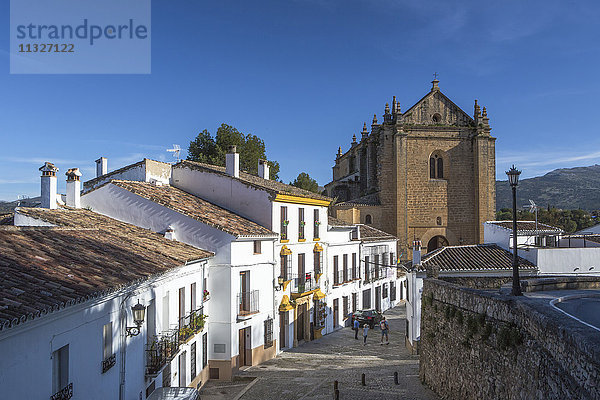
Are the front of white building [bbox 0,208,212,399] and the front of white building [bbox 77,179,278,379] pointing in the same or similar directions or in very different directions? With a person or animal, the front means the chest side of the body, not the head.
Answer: same or similar directions

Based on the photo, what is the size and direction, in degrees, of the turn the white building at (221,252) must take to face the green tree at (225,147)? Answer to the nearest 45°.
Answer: approximately 135° to its left

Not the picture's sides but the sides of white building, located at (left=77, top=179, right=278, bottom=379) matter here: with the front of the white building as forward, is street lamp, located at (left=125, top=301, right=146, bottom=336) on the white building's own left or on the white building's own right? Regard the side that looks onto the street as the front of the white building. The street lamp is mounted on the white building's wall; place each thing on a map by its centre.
on the white building's own right

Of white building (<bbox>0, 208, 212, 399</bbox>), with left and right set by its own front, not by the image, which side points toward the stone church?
left

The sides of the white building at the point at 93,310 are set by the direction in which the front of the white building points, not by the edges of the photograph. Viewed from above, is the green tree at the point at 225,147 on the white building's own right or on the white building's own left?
on the white building's own left

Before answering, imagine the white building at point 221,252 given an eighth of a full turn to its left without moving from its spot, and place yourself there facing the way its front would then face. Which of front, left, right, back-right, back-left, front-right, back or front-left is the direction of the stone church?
front-left

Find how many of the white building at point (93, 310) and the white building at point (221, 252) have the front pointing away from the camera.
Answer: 0

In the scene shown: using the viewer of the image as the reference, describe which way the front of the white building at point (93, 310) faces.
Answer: facing the viewer and to the right of the viewer
